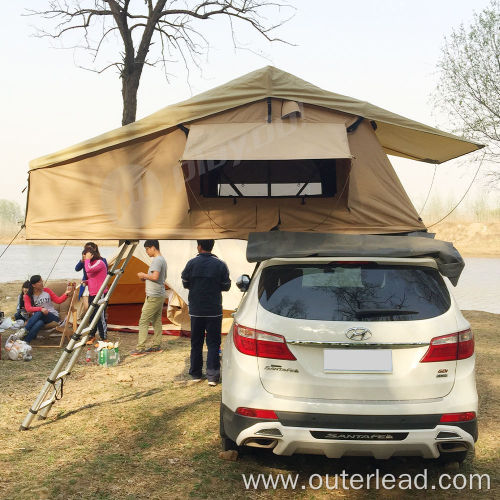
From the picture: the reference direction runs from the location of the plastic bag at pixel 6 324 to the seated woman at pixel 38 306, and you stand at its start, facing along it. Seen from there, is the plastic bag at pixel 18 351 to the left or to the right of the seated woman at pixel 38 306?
right

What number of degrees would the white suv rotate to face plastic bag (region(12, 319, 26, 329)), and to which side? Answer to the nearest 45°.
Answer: approximately 45° to its left

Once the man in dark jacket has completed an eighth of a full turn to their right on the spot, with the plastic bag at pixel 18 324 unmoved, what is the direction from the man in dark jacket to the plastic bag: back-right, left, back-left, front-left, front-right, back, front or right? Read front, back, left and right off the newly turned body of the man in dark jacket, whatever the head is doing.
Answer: left

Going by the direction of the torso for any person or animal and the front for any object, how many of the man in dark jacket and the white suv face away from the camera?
2

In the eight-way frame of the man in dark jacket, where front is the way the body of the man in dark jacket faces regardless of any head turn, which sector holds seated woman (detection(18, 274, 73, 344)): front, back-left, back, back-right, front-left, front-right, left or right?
front-left

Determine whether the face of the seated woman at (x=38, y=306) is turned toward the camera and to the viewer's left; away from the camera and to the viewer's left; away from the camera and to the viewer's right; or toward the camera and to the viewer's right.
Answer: toward the camera and to the viewer's right

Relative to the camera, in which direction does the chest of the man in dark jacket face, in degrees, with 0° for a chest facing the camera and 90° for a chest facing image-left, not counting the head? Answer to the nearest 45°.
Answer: approximately 180°

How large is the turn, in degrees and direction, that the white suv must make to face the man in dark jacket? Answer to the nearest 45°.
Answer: approximately 45° to its left

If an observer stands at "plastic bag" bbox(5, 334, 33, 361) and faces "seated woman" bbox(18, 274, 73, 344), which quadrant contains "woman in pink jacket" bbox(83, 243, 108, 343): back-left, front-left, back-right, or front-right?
front-right

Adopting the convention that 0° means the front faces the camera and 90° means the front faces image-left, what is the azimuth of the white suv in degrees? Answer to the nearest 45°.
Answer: approximately 180°
